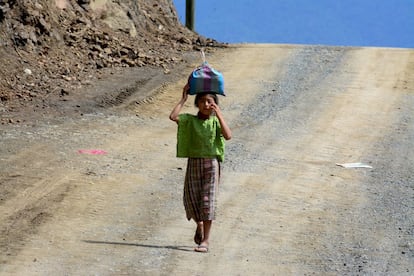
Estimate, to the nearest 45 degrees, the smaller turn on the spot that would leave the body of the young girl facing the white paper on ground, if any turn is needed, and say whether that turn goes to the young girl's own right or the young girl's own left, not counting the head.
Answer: approximately 135° to the young girl's own left

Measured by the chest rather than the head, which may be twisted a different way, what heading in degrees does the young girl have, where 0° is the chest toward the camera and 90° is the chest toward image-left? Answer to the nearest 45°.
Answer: approximately 0°

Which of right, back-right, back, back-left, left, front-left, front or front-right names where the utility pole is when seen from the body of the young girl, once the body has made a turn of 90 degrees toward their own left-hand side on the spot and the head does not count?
left
